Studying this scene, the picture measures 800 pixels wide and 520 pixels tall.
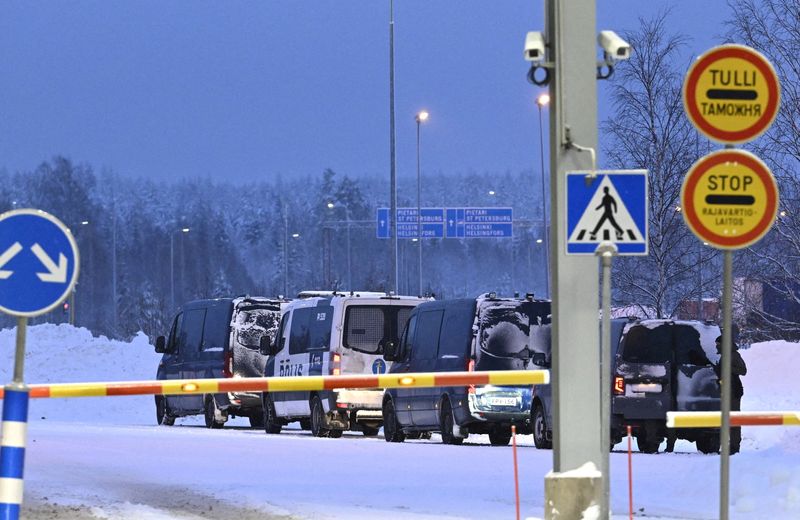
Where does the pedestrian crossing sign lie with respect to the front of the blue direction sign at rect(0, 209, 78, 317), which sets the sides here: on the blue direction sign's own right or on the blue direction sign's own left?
on the blue direction sign's own left

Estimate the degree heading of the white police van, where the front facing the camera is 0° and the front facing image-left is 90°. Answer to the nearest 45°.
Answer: approximately 135°

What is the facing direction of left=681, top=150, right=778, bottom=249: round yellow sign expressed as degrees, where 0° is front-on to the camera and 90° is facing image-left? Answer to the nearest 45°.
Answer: approximately 0°

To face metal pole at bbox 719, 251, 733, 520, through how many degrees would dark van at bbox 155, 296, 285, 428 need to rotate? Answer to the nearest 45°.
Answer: approximately 135° to its left

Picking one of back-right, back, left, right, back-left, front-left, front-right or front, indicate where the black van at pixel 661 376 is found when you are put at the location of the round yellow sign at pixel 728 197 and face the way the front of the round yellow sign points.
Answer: back
